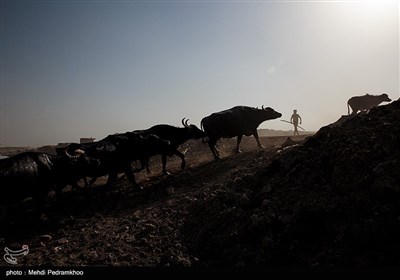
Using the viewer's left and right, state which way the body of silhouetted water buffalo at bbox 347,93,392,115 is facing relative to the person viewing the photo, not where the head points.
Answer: facing to the right of the viewer

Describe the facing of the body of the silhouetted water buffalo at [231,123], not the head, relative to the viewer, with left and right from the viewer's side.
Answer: facing to the right of the viewer

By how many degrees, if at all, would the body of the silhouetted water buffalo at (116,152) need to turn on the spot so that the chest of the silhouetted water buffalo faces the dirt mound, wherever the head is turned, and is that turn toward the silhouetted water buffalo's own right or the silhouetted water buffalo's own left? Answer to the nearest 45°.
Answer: approximately 45° to the silhouetted water buffalo's own right

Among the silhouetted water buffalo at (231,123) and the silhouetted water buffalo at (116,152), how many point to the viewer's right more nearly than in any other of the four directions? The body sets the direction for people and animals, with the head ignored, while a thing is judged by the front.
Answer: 2

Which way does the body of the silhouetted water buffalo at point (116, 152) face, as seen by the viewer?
to the viewer's right

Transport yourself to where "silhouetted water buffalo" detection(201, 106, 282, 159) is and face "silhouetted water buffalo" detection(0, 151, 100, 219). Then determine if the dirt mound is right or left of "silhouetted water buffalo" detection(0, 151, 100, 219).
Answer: left

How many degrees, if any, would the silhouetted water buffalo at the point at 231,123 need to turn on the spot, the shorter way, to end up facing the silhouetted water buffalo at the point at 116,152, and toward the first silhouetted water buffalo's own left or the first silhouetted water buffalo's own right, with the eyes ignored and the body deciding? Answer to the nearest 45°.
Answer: approximately 135° to the first silhouetted water buffalo's own right

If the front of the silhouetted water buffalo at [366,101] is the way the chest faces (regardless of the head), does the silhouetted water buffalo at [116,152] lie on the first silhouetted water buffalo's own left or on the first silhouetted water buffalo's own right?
on the first silhouetted water buffalo's own right

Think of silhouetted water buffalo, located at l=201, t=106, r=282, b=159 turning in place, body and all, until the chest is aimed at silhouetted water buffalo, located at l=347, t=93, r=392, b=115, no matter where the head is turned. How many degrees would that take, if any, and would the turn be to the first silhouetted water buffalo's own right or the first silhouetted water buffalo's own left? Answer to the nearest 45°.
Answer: approximately 45° to the first silhouetted water buffalo's own left

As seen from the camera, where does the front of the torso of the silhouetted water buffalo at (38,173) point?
to the viewer's right

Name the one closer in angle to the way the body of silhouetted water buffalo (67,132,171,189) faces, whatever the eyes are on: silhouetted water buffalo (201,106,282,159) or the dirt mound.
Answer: the silhouetted water buffalo
